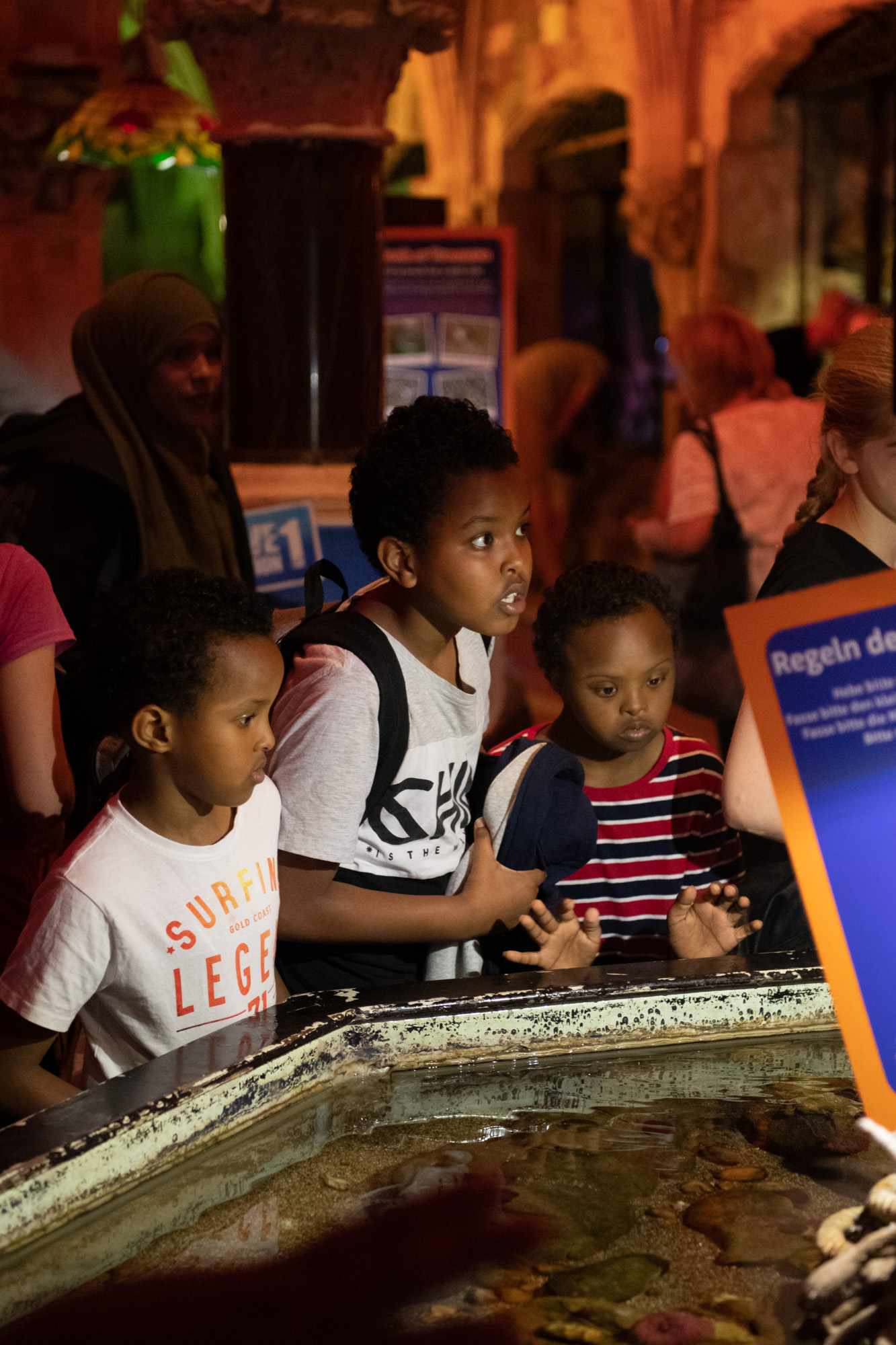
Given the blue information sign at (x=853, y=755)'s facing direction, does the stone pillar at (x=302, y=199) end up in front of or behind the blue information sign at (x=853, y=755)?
behind

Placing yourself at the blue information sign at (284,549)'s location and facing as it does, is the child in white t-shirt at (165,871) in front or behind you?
in front

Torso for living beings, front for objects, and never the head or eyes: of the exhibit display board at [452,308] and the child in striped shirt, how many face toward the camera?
2

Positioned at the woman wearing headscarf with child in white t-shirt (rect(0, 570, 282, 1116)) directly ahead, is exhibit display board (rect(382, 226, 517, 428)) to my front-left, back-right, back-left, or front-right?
back-left

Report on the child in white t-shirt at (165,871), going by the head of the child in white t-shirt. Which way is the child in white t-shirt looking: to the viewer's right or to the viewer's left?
to the viewer's right

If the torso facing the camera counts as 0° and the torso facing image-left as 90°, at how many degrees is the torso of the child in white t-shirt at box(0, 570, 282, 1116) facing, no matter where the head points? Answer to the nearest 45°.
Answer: approximately 315°
